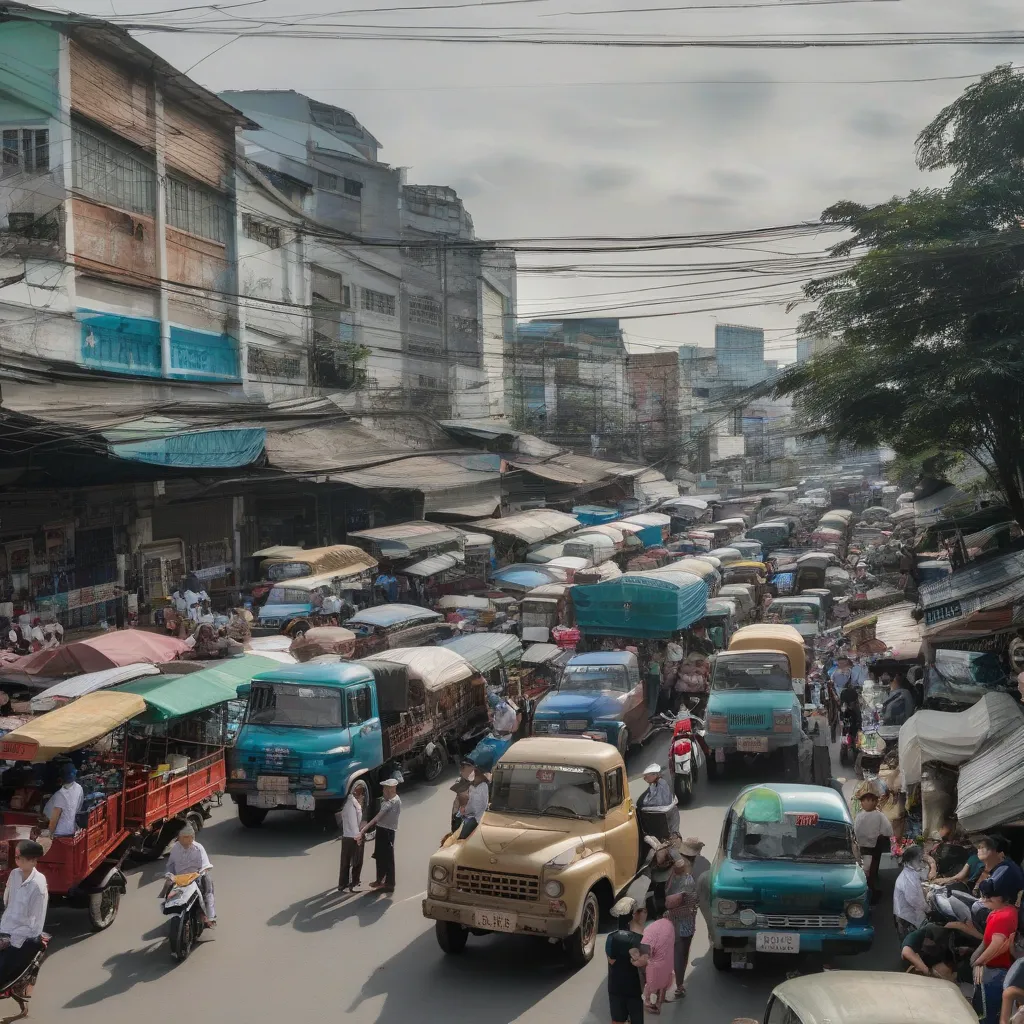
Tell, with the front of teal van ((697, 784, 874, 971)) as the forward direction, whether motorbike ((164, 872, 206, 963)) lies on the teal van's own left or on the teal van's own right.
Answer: on the teal van's own right

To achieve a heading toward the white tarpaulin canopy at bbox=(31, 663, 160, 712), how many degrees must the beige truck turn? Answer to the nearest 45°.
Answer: approximately 90° to its right

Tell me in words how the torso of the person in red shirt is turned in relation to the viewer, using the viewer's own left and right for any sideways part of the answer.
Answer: facing to the left of the viewer

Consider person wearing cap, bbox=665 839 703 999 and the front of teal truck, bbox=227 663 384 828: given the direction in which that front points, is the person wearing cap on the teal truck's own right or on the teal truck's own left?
on the teal truck's own left

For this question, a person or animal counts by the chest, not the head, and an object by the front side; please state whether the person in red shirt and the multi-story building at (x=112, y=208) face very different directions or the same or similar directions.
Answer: very different directions

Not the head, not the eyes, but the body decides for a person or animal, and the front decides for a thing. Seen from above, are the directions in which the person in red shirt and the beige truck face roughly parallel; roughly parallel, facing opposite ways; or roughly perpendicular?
roughly perpendicular

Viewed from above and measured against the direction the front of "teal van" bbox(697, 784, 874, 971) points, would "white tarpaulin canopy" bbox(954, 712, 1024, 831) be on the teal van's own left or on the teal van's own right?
on the teal van's own left

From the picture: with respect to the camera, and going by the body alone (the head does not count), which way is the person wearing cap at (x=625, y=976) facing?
away from the camera

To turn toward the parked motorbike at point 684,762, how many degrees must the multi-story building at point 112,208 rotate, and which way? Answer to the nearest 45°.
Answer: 0° — it already faces it

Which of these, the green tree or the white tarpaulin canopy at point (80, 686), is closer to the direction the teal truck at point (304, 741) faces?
the white tarpaulin canopy

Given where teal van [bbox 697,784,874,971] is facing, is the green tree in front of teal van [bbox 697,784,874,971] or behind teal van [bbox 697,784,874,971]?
behind

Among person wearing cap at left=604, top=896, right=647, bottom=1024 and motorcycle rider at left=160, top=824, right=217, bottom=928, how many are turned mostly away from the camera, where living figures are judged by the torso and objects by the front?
1

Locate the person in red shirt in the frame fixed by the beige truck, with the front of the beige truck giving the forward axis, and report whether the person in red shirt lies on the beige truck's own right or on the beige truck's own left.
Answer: on the beige truck's own left

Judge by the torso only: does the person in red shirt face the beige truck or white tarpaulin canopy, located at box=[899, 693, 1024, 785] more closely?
the beige truck
